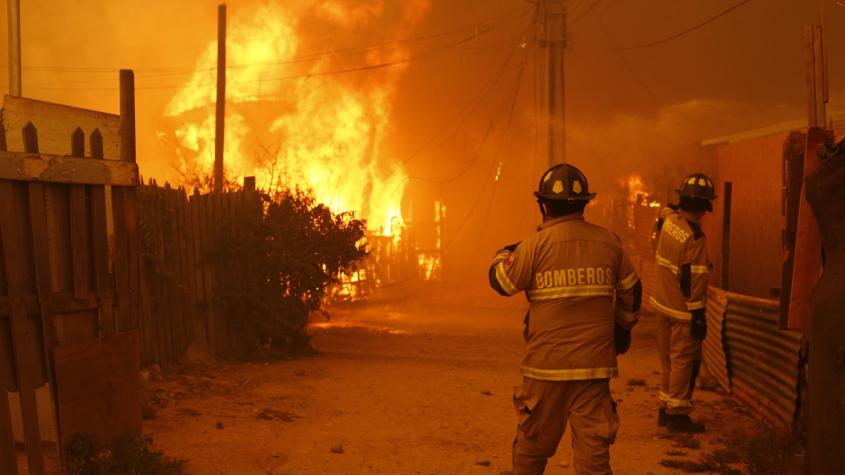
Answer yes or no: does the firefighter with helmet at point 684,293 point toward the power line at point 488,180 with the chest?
no

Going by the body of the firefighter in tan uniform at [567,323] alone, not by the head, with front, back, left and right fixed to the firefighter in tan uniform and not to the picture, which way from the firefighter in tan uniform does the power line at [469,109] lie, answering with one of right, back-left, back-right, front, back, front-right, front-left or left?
front

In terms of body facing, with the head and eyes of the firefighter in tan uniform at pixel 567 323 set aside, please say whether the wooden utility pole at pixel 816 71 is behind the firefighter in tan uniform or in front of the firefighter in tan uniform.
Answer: in front

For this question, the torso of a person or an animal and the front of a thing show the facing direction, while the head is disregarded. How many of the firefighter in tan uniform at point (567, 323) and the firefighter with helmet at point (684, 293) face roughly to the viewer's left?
0

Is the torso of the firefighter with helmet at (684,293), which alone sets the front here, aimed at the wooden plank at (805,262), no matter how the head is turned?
no

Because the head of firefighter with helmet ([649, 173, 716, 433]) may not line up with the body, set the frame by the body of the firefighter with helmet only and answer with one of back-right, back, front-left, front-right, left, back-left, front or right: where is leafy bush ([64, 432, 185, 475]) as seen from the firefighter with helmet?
back

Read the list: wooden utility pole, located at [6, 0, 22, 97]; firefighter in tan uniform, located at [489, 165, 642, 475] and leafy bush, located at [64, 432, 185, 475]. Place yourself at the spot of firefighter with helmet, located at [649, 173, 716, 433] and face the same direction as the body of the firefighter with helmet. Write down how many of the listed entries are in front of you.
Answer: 0

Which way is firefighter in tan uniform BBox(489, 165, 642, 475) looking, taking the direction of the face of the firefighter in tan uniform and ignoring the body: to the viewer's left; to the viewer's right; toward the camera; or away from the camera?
away from the camera

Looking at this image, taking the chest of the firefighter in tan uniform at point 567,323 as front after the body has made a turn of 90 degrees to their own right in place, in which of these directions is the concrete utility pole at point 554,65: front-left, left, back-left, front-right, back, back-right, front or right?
left

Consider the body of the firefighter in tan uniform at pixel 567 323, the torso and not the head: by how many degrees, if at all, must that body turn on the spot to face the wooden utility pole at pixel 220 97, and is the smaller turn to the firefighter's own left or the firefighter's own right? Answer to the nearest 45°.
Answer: approximately 45° to the firefighter's own left

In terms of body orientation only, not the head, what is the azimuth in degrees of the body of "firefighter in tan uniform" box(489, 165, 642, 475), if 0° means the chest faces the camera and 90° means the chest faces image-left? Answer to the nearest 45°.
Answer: approximately 180°

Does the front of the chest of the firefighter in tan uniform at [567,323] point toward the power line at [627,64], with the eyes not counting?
yes

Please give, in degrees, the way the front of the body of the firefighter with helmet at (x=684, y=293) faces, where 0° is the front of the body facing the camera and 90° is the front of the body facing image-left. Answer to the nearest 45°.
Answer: approximately 225°
